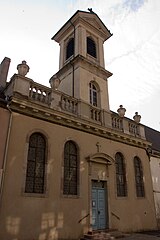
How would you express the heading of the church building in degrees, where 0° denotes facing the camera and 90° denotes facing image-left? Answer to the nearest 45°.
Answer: approximately 315°
